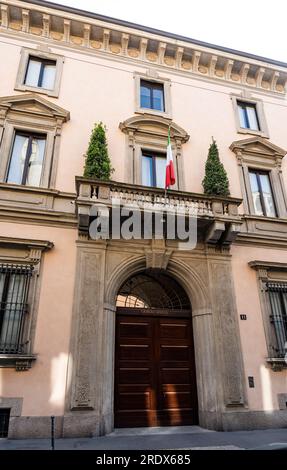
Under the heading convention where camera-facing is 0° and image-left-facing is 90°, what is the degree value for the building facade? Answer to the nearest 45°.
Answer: approximately 0°
